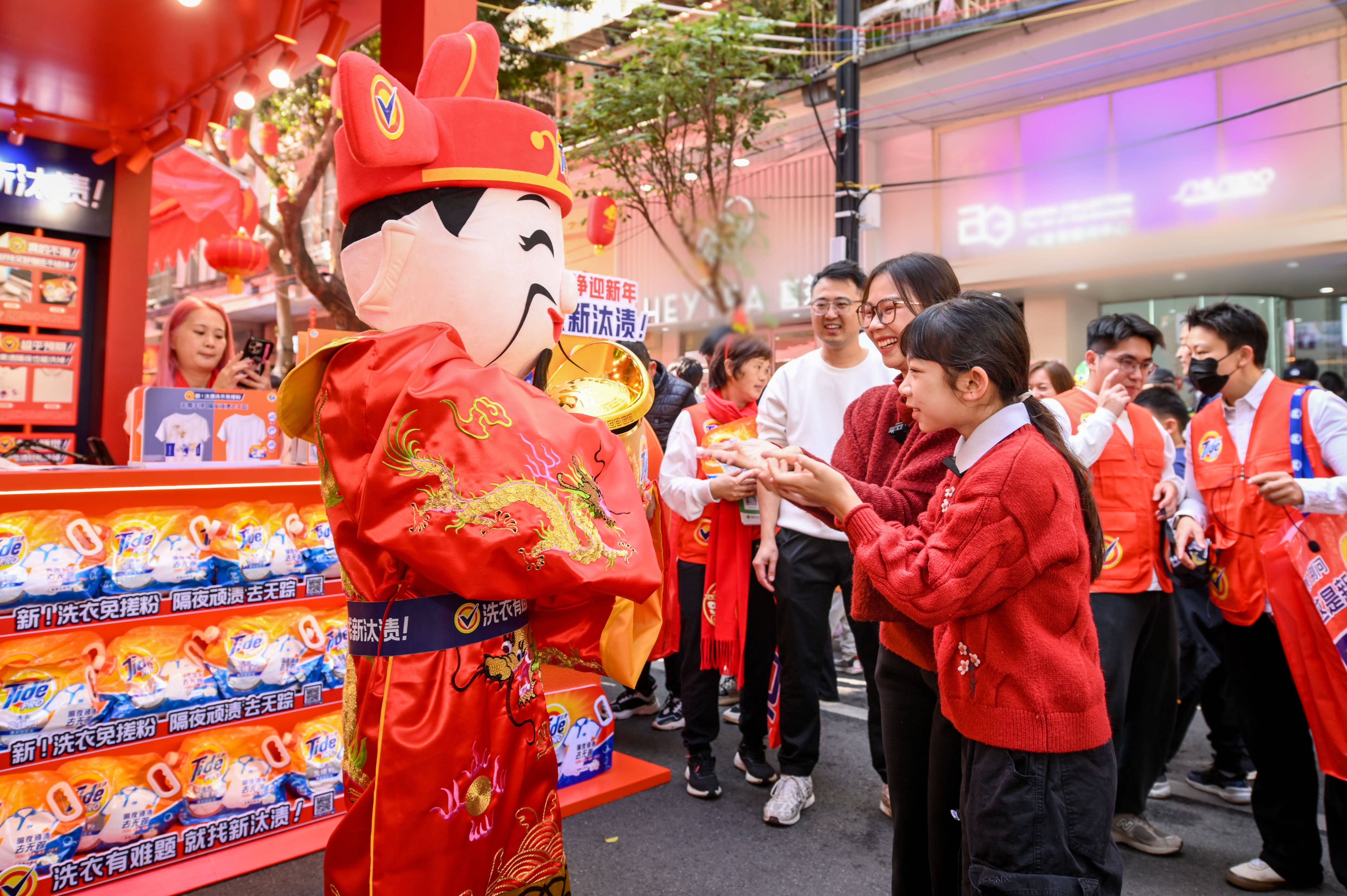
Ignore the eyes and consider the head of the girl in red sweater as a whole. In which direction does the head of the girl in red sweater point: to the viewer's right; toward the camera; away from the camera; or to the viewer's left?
to the viewer's left

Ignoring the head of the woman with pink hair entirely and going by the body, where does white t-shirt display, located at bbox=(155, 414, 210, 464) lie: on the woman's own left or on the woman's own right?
on the woman's own right

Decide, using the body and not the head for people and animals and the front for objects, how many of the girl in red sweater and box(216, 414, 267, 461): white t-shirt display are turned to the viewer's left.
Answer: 1

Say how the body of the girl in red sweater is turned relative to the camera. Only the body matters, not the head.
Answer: to the viewer's left

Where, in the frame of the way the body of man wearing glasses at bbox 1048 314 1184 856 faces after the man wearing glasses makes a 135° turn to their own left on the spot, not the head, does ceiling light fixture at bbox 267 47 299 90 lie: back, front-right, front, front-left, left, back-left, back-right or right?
left

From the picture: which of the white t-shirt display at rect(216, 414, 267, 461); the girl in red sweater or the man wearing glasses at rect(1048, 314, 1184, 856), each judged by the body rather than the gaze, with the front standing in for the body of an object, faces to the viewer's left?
the girl in red sweater

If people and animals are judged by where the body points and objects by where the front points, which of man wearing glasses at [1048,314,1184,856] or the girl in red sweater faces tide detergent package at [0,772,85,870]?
the girl in red sweater

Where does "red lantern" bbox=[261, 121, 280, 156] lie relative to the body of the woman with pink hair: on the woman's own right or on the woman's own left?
on the woman's own left

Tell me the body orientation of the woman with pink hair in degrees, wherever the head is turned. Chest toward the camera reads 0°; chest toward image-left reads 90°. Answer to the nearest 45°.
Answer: approximately 315°

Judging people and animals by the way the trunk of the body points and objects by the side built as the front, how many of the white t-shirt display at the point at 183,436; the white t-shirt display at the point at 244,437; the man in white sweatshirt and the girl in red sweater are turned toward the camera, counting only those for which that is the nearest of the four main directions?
3

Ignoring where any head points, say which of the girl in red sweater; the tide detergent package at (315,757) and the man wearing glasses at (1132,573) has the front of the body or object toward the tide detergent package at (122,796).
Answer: the girl in red sweater
